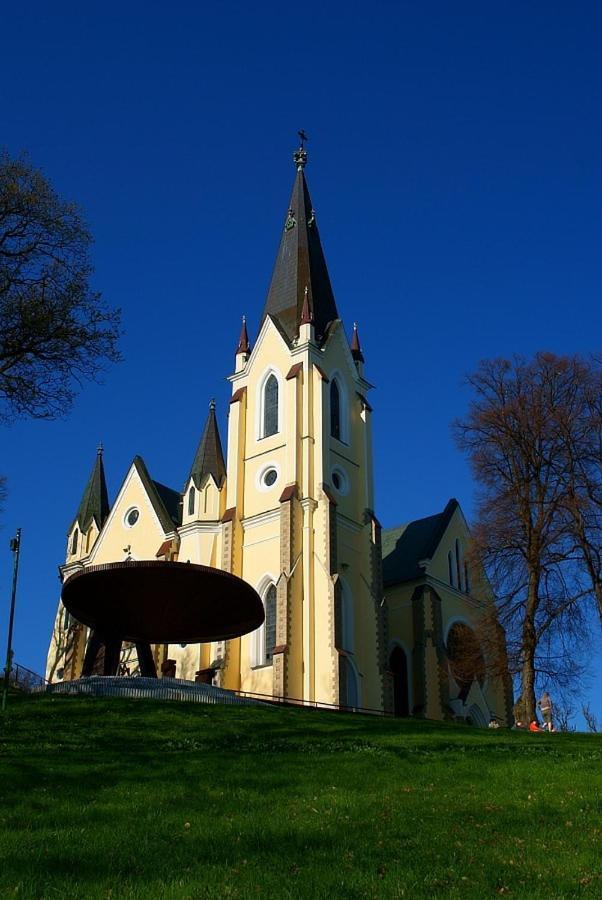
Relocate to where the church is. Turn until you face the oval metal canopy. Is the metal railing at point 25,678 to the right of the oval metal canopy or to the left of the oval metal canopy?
right

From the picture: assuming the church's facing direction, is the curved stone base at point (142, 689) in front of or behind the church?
in front

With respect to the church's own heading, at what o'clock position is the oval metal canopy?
The oval metal canopy is roughly at 11 o'clock from the church.

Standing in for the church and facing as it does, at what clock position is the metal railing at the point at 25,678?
The metal railing is roughly at 1 o'clock from the church.

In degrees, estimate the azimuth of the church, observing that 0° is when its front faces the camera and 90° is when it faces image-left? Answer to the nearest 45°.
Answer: approximately 45°
